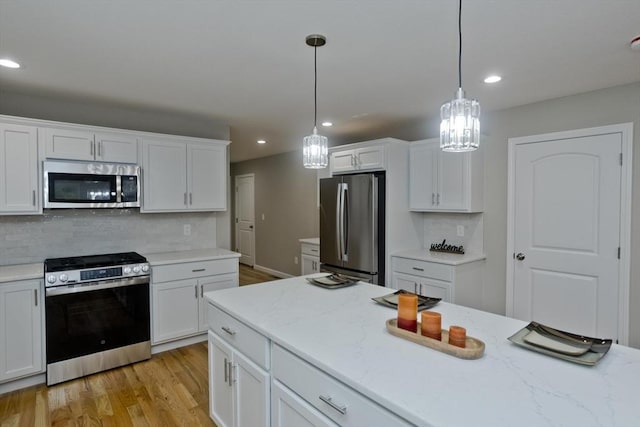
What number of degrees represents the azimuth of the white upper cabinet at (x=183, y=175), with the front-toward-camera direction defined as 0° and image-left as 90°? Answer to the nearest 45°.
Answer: approximately 0°

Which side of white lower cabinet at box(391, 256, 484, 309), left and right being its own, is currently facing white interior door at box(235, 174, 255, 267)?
right

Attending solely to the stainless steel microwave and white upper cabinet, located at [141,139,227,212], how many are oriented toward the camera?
2

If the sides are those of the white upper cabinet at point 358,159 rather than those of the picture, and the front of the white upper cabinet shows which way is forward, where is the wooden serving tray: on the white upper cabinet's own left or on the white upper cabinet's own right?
on the white upper cabinet's own left

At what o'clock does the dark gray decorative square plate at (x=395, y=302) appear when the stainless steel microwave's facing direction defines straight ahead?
The dark gray decorative square plate is roughly at 11 o'clock from the stainless steel microwave.
